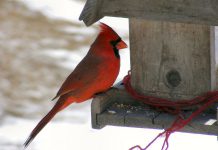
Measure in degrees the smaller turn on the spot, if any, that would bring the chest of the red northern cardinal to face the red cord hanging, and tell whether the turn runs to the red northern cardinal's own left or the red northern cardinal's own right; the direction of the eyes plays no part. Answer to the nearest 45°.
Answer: approximately 45° to the red northern cardinal's own right

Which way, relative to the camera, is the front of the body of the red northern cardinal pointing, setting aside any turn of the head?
to the viewer's right
